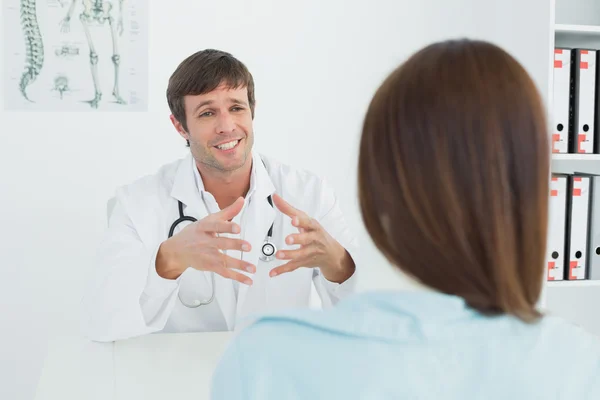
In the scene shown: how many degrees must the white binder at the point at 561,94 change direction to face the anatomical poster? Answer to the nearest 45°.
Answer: approximately 90° to its right

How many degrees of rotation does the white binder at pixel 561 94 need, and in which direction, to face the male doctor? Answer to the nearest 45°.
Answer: approximately 45° to its right

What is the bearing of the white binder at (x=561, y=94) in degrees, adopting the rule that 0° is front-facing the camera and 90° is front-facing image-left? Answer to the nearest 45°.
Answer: approximately 0°

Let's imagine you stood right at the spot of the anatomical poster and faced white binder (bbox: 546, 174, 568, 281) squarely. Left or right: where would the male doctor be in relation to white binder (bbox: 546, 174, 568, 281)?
right

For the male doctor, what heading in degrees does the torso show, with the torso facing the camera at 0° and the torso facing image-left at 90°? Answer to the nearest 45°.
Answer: approximately 0°

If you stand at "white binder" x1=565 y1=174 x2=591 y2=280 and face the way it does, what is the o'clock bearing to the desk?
The desk is roughly at 1 o'clock from the white binder.

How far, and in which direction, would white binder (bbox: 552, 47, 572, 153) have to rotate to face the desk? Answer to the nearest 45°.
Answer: approximately 45° to its right

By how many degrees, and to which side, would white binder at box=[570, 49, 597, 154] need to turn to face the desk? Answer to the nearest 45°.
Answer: approximately 45° to its right
